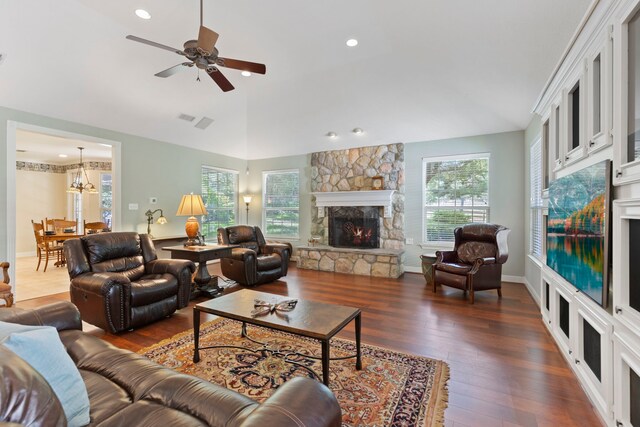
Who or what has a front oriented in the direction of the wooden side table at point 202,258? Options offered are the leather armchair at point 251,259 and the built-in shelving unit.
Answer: the built-in shelving unit

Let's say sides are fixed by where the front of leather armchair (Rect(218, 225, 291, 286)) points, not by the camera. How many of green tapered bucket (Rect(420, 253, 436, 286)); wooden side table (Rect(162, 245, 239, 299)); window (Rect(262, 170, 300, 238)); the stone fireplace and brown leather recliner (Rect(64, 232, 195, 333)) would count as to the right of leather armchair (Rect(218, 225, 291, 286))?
2

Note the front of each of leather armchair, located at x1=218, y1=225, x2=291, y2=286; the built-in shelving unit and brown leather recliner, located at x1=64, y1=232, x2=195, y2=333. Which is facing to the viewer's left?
the built-in shelving unit

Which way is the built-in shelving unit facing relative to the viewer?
to the viewer's left

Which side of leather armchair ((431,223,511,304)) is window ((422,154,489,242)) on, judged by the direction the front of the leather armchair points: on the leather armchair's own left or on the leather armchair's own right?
on the leather armchair's own right

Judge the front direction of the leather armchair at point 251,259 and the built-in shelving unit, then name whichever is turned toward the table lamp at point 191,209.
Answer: the built-in shelving unit

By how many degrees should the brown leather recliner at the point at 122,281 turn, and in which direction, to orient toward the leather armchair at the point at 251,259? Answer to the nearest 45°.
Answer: approximately 90° to its left

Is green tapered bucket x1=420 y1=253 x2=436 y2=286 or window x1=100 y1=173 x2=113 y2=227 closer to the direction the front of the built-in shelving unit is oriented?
the window

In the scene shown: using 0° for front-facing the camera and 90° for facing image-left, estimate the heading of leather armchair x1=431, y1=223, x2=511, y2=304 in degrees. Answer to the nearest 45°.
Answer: approximately 45°

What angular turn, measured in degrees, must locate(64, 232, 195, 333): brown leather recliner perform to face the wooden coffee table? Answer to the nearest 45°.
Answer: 0° — it already faces it

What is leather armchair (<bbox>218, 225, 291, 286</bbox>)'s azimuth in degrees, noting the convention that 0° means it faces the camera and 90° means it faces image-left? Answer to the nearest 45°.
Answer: approximately 315°

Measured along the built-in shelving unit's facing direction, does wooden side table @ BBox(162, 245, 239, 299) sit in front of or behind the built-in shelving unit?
in front
